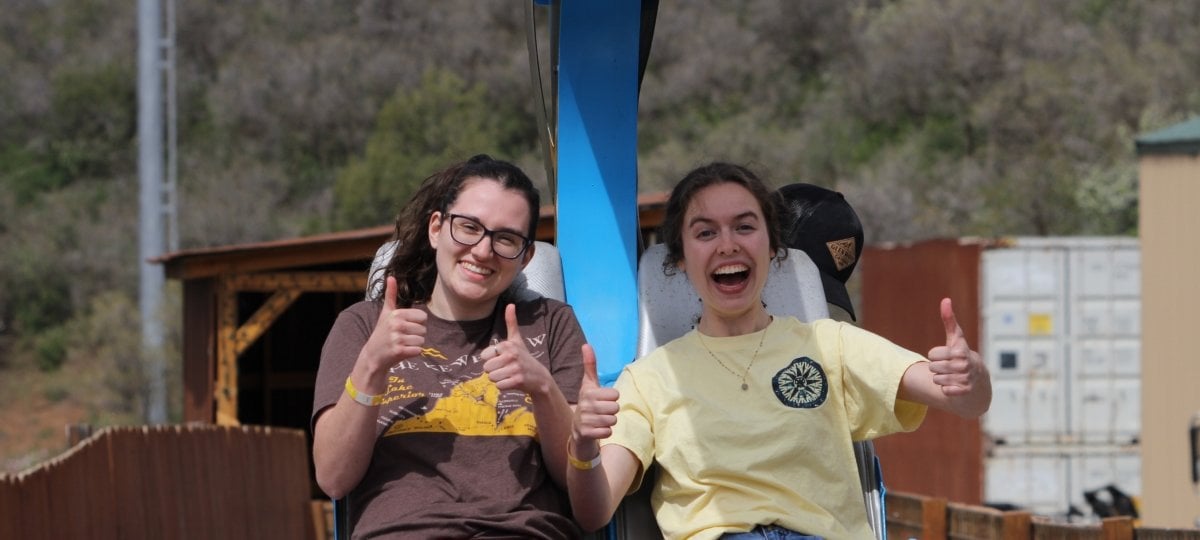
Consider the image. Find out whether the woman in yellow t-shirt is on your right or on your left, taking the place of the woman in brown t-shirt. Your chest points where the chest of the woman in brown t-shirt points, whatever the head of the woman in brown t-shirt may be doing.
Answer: on your left

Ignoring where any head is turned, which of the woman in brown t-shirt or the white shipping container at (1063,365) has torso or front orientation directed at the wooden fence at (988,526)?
the white shipping container

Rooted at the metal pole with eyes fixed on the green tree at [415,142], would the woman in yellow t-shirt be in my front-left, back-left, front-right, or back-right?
back-right

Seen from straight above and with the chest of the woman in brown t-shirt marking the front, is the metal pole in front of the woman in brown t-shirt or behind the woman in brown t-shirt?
behind

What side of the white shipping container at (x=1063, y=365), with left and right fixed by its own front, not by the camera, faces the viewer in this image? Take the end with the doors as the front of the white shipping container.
front

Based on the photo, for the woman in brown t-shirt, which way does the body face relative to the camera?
toward the camera

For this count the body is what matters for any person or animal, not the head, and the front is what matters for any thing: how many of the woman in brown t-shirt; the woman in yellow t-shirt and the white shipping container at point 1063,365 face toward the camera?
3

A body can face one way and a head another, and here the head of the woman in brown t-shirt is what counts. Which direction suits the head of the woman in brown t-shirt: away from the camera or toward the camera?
toward the camera

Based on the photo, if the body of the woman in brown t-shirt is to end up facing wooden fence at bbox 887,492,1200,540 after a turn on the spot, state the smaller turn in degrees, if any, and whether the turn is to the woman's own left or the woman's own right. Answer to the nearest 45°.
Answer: approximately 135° to the woman's own left

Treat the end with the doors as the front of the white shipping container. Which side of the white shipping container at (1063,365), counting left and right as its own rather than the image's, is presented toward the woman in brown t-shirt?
front

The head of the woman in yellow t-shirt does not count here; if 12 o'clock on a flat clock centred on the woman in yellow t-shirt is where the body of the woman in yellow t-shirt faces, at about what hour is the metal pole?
The metal pole is roughly at 5 o'clock from the woman in yellow t-shirt.

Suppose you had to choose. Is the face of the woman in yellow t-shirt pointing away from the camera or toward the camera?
toward the camera
